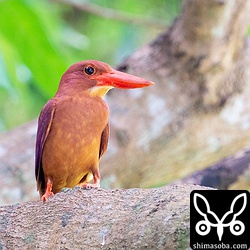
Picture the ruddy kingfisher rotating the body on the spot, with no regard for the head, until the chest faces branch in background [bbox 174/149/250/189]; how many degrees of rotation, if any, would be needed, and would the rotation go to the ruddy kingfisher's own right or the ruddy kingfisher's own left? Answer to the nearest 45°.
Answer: approximately 90° to the ruddy kingfisher's own left

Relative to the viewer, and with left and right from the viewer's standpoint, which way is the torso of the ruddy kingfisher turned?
facing the viewer and to the right of the viewer
